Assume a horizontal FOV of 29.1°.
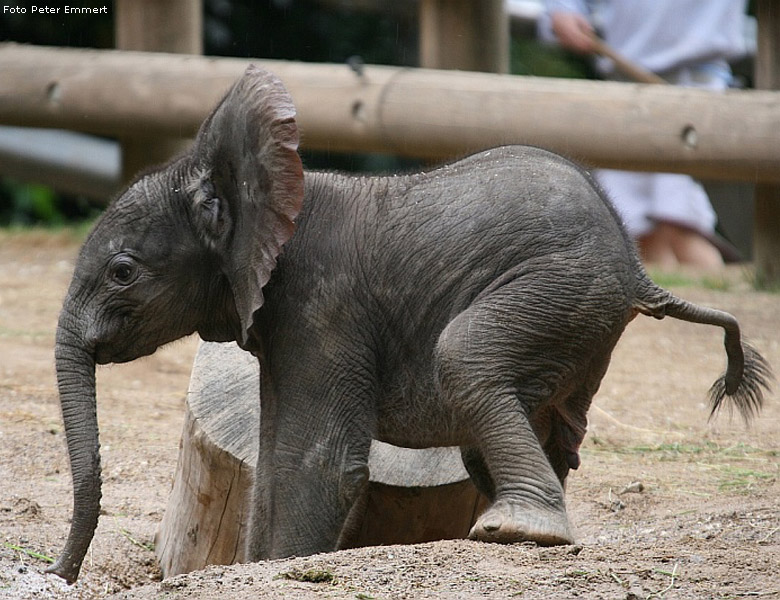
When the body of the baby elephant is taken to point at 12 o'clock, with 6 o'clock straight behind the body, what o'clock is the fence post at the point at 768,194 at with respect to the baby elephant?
The fence post is roughly at 4 o'clock from the baby elephant.

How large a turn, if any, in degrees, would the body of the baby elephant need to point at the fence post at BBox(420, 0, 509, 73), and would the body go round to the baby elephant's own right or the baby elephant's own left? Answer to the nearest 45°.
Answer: approximately 90° to the baby elephant's own right

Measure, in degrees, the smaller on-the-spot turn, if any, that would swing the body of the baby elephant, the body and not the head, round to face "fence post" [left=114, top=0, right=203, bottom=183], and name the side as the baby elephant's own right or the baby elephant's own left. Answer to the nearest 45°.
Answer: approximately 90° to the baby elephant's own right

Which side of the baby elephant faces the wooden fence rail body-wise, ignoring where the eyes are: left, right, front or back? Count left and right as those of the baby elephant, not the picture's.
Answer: right

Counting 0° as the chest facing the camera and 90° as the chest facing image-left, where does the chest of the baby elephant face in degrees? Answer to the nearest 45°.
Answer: approximately 90°
